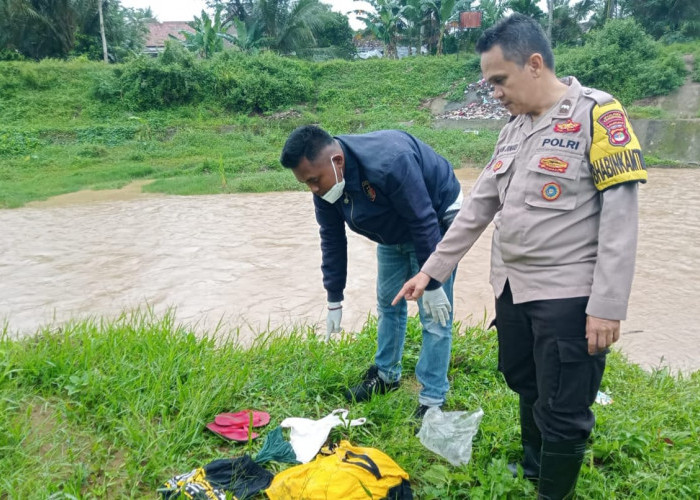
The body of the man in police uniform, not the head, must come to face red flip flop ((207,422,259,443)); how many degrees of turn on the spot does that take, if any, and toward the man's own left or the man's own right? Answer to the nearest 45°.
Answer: approximately 45° to the man's own right

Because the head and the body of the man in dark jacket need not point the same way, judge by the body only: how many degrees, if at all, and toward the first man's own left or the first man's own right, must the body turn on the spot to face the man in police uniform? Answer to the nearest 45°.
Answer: approximately 90° to the first man's own left

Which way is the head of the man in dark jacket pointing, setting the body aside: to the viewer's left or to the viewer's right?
to the viewer's left

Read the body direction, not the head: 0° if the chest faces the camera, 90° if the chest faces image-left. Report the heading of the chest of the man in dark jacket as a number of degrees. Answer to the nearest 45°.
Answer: approximately 45°

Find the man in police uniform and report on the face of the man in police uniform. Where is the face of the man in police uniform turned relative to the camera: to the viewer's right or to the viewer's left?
to the viewer's left
